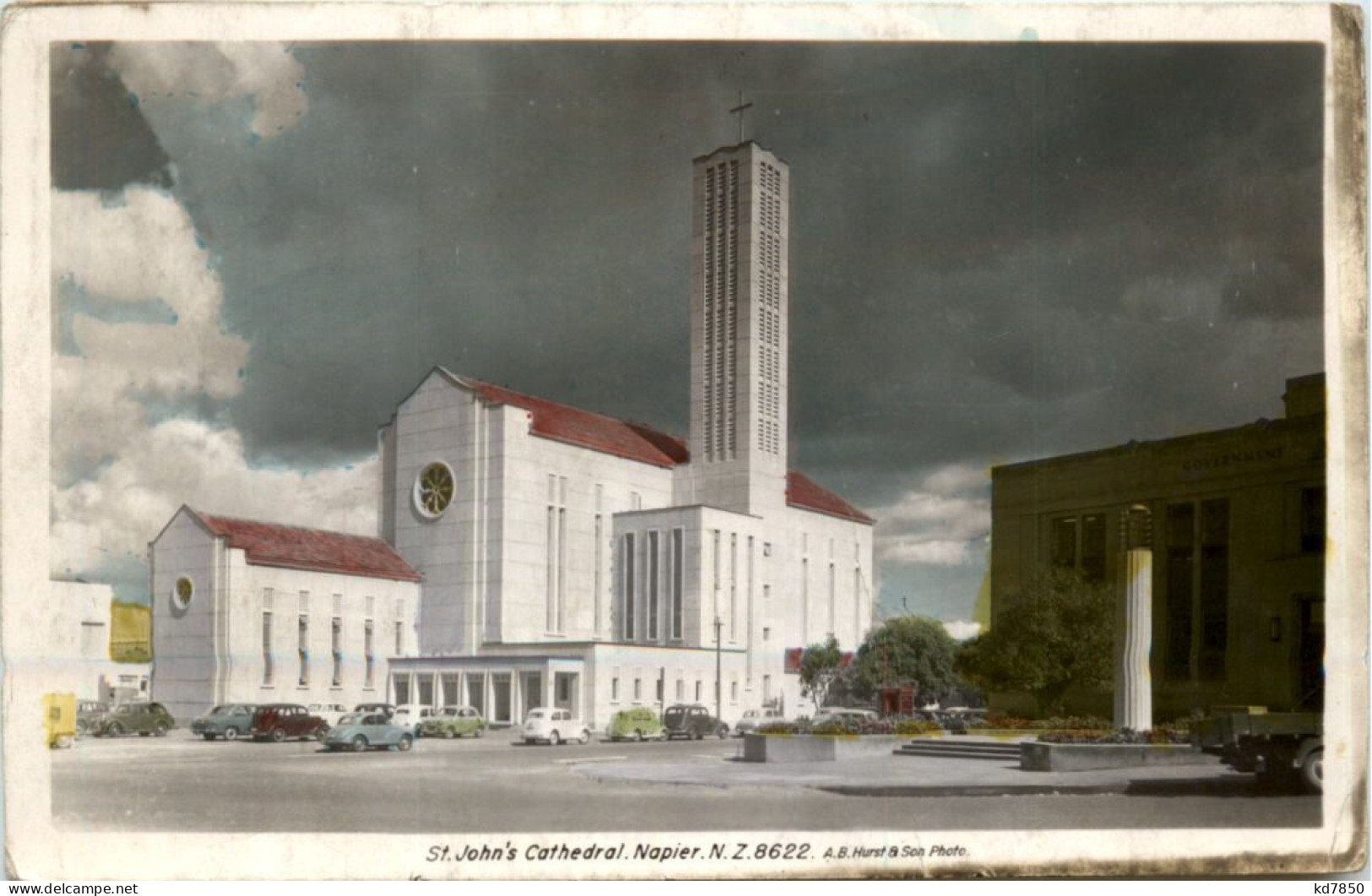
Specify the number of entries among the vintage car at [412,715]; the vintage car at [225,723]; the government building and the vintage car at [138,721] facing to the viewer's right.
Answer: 1

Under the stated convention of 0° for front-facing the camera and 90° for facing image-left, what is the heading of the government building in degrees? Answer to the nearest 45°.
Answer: approximately 45°

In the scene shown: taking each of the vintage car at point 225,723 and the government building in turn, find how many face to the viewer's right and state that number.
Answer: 0

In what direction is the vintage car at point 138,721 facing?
to the viewer's right

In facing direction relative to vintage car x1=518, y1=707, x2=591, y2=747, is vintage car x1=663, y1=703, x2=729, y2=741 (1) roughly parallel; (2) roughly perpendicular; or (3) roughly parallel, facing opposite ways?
roughly parallel

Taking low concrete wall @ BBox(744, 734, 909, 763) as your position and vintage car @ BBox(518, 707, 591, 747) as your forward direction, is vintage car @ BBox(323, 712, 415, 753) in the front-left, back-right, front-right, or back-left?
front-left
